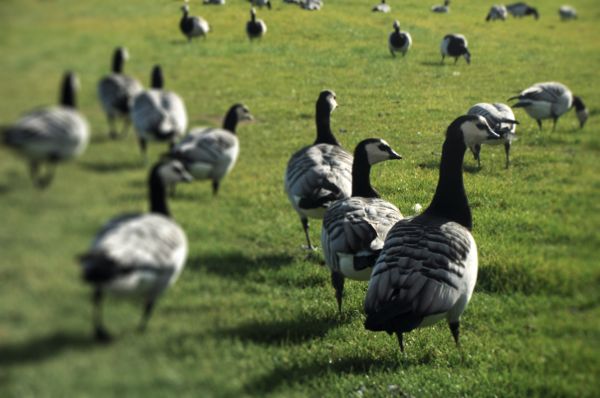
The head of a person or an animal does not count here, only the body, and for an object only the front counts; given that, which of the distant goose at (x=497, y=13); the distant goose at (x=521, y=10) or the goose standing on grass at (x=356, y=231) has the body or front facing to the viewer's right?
the distant goose at (x=521, y=10)

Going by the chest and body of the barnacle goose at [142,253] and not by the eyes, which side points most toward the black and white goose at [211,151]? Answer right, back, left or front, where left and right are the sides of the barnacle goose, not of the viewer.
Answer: front

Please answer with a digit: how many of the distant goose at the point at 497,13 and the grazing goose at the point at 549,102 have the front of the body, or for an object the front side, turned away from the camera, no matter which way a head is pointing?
0

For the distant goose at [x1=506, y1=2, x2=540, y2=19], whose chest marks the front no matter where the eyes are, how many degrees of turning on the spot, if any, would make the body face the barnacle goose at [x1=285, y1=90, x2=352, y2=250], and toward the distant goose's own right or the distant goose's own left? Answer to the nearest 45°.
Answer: approximately 135° to the distant goose's own right

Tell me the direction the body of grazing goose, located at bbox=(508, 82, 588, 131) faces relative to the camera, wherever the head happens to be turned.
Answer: to the viewer's right

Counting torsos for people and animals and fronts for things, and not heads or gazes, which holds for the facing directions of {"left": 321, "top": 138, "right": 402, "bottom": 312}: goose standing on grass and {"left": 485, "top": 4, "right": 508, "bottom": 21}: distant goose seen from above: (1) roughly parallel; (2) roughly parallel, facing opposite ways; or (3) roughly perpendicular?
roughly perpendicular

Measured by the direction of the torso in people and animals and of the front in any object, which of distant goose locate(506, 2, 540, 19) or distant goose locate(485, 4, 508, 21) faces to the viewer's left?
distant goose locate(485, 4, 508, 21)

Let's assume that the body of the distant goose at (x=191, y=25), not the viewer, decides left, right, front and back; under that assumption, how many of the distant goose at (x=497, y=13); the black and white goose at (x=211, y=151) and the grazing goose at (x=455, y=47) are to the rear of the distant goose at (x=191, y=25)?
2

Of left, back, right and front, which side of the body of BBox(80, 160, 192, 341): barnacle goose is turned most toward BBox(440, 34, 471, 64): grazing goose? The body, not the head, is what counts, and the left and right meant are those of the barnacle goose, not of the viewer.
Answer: front

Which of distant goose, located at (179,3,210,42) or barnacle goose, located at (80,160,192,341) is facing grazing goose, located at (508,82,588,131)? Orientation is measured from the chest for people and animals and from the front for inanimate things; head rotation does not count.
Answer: the barnacle goose

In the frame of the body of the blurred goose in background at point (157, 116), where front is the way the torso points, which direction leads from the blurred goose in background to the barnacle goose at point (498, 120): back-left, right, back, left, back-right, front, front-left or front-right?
front-right

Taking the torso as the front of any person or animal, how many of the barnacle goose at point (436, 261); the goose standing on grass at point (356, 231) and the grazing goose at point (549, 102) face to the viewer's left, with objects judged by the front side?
0

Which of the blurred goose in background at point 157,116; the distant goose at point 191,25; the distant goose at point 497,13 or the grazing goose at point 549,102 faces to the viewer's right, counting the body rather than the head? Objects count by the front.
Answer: the grazing goose
